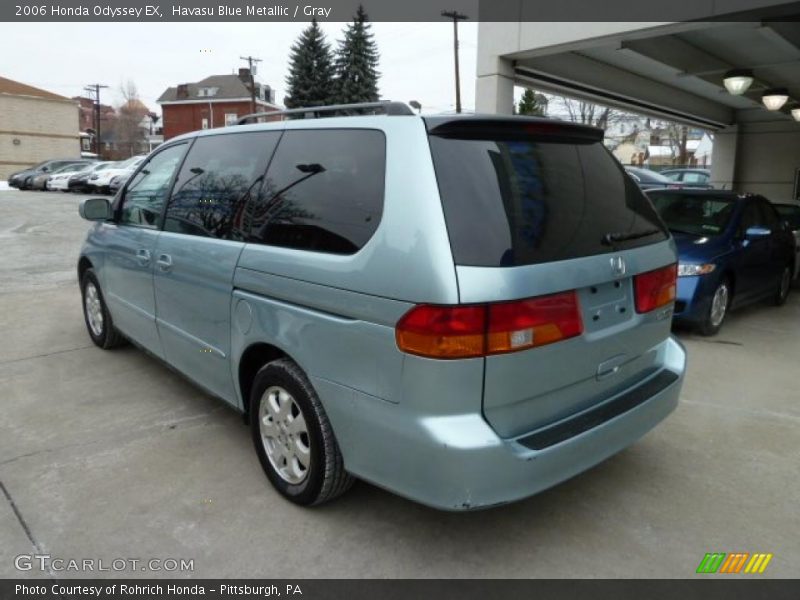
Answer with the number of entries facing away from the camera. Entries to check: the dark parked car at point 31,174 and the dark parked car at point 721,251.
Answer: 0

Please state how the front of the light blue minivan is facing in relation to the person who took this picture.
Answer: facing away from the viewer and to the left of the viewer

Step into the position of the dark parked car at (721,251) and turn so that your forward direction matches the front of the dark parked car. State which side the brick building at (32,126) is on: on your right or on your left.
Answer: on your right

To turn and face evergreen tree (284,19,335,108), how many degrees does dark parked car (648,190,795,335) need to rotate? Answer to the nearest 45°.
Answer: approximately 90° to its right

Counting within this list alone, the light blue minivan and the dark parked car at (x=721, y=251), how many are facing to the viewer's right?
0

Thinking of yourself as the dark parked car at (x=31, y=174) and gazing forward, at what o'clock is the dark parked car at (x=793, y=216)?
the dark parked car at (x=793, y=216) is roughly at 10 o'clock from the dark parked car at (x=31, y=174).

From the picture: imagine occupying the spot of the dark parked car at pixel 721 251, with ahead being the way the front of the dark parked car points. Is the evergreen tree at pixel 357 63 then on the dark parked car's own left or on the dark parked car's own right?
on the dark parked car's own right

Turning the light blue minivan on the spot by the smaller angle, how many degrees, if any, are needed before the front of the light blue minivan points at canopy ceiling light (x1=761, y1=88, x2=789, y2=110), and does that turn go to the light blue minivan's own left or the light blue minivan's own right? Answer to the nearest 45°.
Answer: approximately 90° to the light blue minivan's own right

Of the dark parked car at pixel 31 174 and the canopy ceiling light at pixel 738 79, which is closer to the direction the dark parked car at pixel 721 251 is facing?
the dark parked car

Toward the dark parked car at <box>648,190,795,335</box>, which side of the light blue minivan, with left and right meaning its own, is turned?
right

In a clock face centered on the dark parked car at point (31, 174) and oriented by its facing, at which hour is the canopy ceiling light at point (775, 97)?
The canopy ceiling light is roughly at 10 o'clock from the dark parked car.

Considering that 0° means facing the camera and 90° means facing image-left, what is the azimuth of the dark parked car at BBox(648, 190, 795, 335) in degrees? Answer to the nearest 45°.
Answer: approximately 45°

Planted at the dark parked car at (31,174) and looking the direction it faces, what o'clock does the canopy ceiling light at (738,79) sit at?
The canopy ceiling light is roughly at 10 o'clock from the dark parked car.
